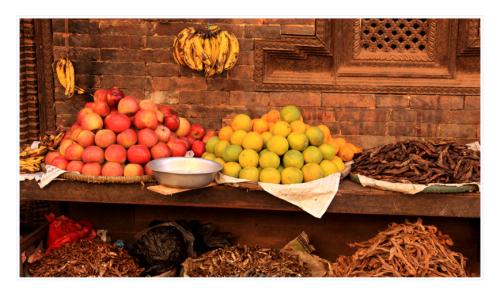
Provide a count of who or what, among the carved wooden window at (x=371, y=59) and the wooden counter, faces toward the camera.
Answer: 2

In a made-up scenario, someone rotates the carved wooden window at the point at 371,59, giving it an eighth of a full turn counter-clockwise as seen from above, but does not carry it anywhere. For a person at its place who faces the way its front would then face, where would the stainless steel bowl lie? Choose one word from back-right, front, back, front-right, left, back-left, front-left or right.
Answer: right

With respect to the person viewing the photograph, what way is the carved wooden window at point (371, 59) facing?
facing the viewer

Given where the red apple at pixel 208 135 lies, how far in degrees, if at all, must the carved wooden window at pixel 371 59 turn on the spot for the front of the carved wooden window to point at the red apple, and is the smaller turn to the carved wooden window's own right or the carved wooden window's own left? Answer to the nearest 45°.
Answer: approximately 90° to the carved wooden window's own right

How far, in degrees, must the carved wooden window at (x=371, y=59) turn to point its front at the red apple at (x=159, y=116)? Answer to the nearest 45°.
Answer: approximately 90° to its right
